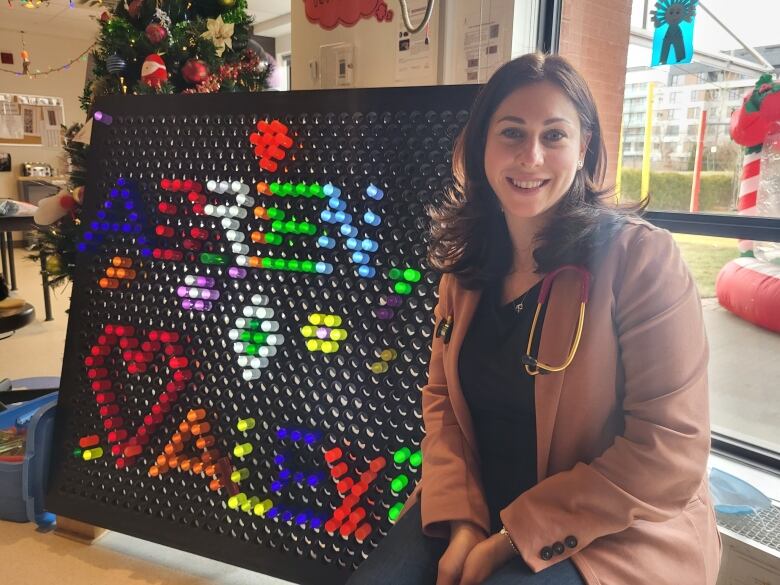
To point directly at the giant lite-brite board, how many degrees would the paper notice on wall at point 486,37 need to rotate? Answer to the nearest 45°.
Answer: approximately 45° to its right

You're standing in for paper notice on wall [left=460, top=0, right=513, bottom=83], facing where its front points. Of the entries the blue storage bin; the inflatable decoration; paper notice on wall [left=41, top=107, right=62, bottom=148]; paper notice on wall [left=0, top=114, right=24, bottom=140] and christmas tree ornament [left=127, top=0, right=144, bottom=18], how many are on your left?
1

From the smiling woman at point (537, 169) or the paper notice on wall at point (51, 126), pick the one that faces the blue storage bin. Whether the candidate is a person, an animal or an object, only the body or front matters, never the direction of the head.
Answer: the paper notice on wall

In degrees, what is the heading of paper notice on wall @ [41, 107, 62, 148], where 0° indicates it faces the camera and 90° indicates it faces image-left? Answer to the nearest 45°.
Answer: approximately 0°

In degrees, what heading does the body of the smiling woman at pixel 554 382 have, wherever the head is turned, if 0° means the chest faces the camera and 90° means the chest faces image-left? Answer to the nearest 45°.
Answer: approximately 45°

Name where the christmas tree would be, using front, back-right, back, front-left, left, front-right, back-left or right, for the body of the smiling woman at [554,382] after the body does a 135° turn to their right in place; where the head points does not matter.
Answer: front-left

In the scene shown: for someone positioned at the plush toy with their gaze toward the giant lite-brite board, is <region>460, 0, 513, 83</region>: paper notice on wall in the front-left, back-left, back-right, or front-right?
front-left

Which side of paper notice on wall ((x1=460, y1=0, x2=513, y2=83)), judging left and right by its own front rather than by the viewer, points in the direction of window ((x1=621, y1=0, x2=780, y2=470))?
left

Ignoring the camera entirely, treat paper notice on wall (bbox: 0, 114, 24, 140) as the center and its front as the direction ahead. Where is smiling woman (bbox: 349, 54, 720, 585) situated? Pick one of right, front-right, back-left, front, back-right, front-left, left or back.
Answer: front

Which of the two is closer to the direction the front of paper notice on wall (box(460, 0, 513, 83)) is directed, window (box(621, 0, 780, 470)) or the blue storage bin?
the blue storage bin

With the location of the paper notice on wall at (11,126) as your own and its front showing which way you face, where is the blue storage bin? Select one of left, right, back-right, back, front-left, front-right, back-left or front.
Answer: front

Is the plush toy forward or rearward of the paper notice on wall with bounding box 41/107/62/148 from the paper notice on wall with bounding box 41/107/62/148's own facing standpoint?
forward

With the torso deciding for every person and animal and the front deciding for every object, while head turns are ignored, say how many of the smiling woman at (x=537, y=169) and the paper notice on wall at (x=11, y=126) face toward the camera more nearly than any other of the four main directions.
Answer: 2
